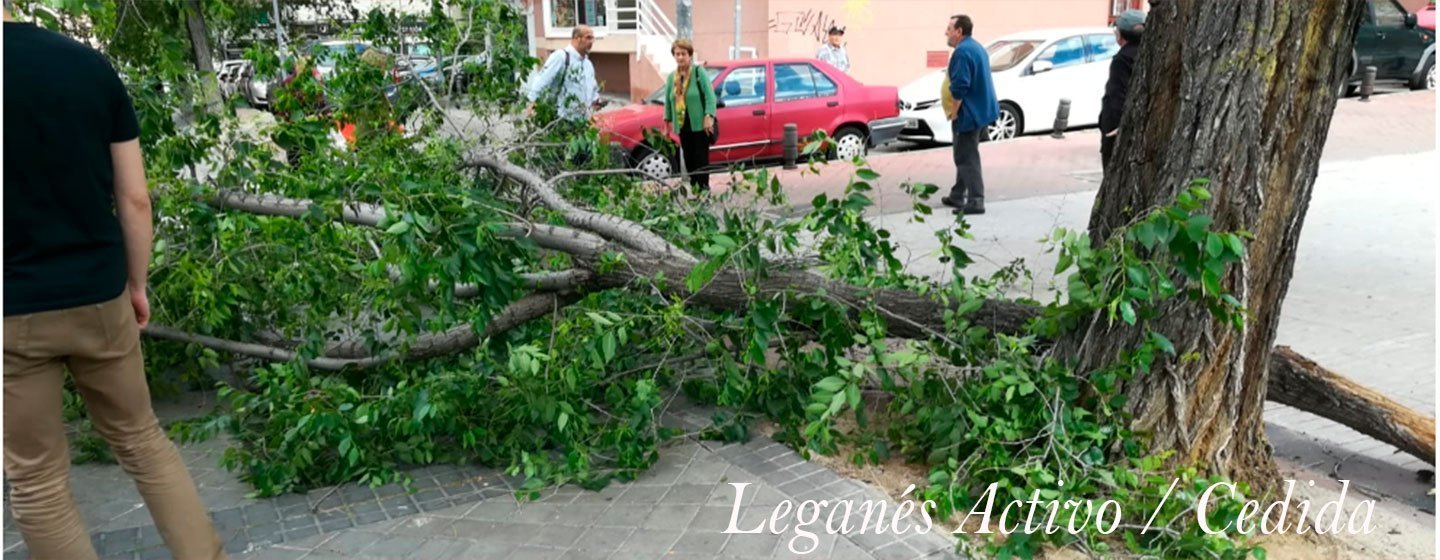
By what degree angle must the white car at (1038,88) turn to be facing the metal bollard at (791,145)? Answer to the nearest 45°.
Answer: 0° — it already faces it

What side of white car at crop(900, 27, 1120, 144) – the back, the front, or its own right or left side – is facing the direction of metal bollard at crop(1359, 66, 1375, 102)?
back

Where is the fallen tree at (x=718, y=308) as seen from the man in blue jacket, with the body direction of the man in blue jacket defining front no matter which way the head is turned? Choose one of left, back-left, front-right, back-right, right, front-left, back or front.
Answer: left

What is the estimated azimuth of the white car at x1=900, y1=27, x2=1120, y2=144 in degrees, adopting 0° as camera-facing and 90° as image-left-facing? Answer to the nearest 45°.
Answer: approximately 45°

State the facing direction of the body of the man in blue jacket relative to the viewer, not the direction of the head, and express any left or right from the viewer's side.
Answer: facing to the left of the viewer

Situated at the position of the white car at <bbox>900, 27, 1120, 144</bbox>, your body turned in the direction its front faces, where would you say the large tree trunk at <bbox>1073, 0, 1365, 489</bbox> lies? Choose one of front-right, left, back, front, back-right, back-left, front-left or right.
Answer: front-left

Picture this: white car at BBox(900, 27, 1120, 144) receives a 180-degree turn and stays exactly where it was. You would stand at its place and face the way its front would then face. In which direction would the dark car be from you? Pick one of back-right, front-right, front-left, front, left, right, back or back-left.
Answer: front

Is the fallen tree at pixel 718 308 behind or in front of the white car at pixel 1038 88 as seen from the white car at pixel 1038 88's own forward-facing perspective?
in front

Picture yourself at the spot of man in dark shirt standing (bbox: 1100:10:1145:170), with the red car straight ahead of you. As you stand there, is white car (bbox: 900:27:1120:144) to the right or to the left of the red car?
right

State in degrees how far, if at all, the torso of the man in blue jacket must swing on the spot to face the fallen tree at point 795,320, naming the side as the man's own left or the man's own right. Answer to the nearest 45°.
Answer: approximately 90° to the man's own left

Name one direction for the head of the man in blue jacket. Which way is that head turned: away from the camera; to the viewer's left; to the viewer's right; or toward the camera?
to the viewer's left

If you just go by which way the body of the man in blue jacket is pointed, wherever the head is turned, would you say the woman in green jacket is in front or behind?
in front

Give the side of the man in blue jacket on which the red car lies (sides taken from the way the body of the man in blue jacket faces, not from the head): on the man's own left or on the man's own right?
on the man's own right
